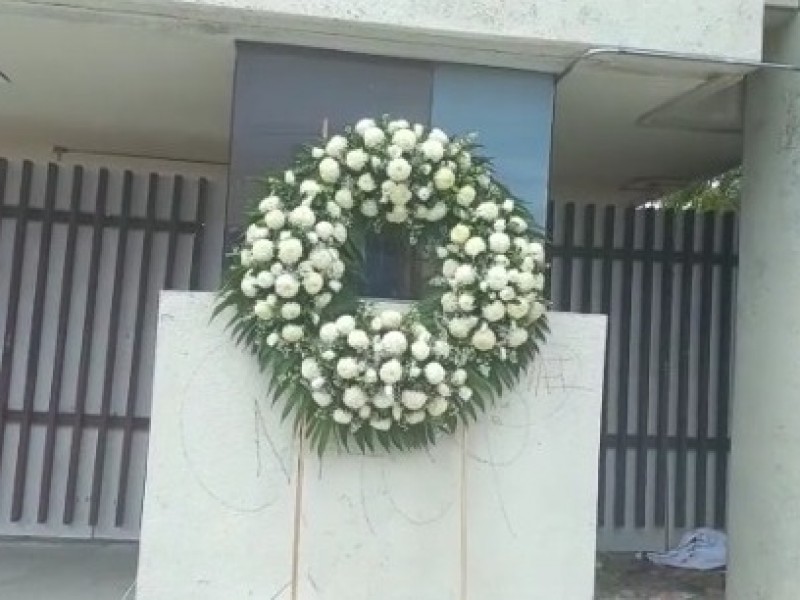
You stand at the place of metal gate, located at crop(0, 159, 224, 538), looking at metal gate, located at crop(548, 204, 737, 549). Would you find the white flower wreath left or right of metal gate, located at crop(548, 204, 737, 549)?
right

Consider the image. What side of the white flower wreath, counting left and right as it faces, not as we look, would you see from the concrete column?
left

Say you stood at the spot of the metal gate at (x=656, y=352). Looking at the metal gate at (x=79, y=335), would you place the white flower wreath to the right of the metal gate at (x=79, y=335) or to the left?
left

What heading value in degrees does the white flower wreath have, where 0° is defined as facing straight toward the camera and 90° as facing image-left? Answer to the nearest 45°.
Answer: approximately 0°

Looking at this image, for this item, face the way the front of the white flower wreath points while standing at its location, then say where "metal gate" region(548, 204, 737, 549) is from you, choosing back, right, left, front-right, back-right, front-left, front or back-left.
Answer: back-left

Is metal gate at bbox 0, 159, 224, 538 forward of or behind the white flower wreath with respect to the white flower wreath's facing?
behind

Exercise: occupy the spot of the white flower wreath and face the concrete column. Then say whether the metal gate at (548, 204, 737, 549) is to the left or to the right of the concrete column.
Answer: left

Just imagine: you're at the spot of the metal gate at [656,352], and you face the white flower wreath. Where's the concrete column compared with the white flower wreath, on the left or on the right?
left
